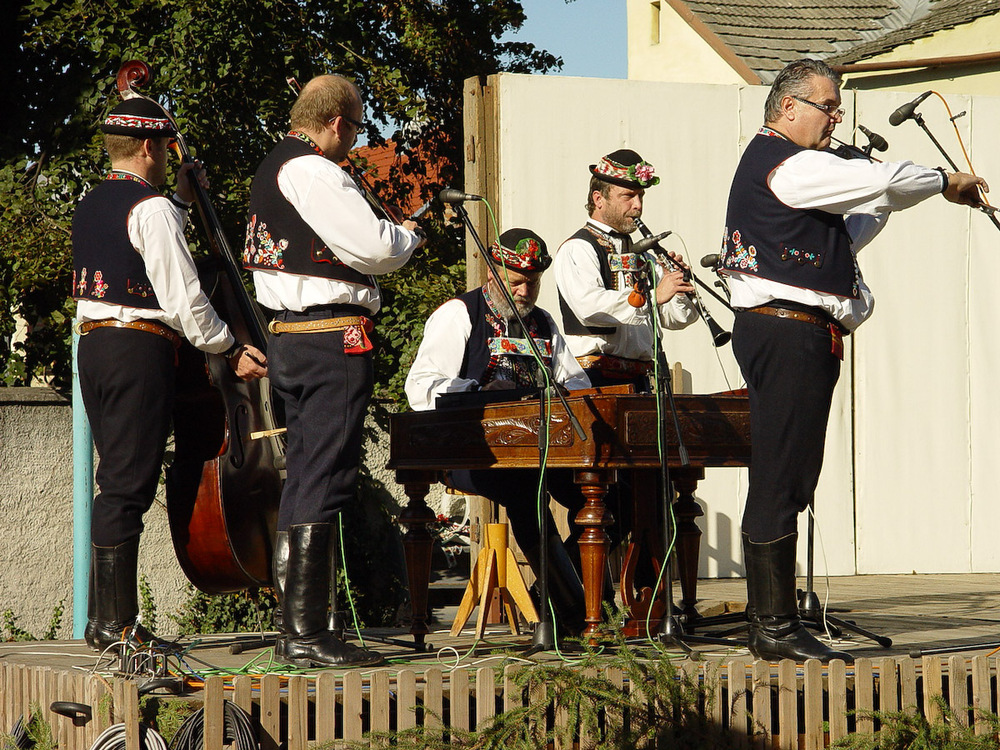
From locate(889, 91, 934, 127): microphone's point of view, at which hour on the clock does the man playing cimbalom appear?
The man playing cimbalom is roughly at 1 o'clock from the microphone.

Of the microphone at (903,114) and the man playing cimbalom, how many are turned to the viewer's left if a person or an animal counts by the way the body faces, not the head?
1

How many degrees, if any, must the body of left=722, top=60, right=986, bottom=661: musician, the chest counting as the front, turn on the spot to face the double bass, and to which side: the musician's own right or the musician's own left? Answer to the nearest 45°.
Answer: approximately 180°

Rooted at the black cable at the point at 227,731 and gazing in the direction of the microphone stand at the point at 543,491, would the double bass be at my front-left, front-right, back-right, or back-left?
front-left

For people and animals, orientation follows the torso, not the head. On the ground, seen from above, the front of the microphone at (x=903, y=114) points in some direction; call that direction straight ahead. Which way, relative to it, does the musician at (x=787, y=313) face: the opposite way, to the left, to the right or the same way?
the opposite way

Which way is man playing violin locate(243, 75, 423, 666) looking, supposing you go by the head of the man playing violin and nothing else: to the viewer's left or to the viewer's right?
to the viewer's right

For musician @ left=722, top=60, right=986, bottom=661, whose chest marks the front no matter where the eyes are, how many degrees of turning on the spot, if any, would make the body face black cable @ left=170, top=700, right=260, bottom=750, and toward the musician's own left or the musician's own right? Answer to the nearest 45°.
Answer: approximately 135° to the musician's own right

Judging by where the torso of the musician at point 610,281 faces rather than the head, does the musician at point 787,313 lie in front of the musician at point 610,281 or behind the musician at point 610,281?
in front

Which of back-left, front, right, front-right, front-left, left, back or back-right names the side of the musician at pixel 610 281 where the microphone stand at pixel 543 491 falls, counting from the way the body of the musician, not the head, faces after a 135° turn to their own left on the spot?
back

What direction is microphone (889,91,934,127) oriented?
to the viewer's left

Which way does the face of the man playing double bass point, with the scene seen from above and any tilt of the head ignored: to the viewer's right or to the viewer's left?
to the viewer's right

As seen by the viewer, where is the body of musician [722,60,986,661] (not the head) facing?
to the viewer's right

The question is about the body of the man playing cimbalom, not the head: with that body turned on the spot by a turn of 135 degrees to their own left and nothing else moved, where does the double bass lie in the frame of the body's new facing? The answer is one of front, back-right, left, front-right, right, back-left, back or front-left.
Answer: back-left

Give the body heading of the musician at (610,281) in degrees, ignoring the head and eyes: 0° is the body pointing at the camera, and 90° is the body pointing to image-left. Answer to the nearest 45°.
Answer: approximately 315°

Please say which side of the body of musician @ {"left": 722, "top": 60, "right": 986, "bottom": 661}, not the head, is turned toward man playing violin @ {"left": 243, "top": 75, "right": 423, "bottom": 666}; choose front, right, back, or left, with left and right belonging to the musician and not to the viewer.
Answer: back

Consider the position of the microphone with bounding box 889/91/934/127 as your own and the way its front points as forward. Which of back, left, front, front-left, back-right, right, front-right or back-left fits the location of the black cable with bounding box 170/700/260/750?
front-left
